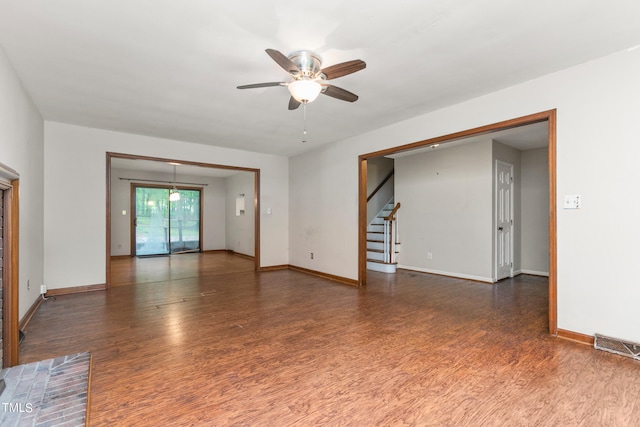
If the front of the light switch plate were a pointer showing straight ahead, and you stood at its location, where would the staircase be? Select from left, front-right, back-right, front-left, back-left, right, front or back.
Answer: back-right

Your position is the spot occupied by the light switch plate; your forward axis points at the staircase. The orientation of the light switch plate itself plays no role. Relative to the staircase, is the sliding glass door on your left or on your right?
left

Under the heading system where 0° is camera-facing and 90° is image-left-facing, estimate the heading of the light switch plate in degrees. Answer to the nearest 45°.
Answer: approximately 0°

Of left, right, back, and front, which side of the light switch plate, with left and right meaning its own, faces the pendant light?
right

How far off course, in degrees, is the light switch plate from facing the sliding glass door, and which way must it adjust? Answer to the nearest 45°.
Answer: approximately 90° to its right

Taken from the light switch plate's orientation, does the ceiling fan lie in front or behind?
in front

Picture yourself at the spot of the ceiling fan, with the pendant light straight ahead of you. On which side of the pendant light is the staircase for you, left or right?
right

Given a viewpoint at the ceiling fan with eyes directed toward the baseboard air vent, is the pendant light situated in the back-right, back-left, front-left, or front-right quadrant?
back-left

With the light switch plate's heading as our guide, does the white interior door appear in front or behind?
behind
